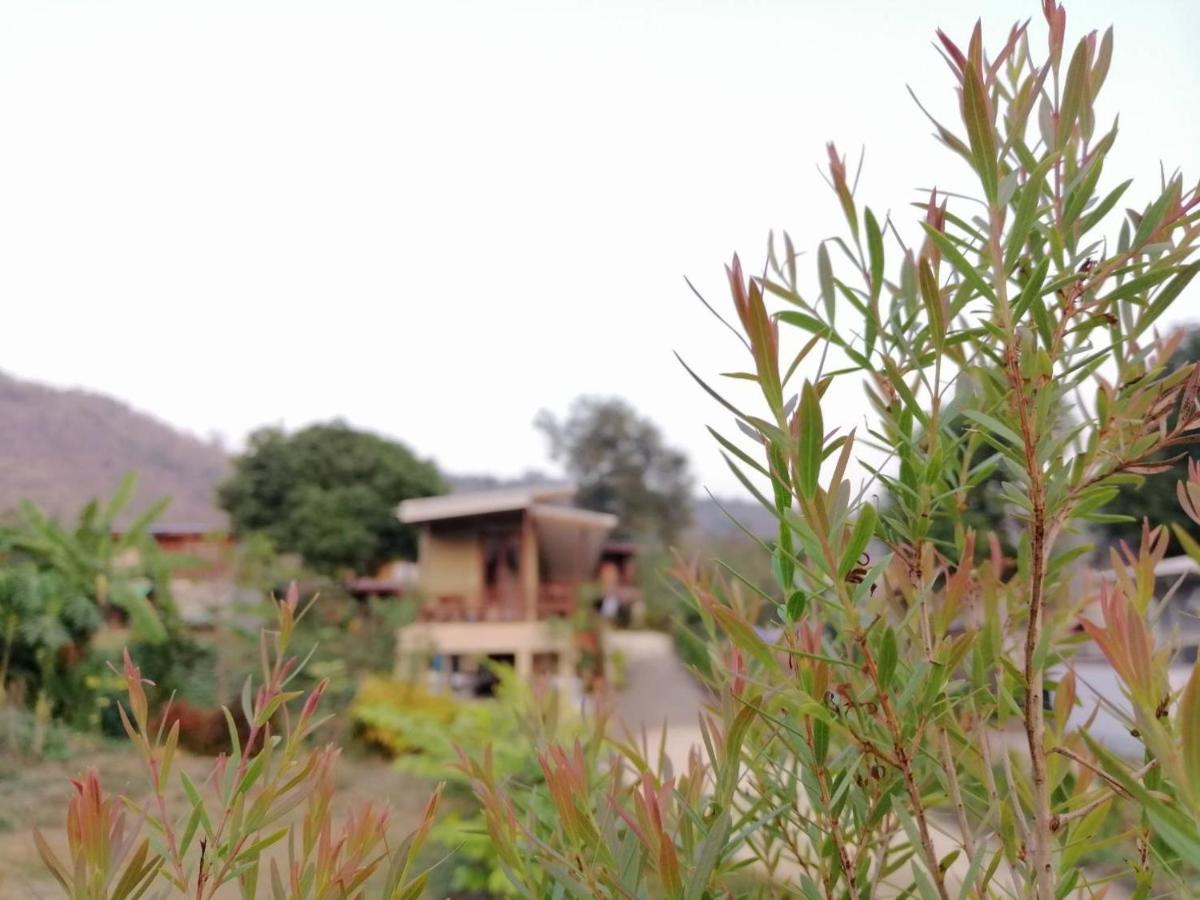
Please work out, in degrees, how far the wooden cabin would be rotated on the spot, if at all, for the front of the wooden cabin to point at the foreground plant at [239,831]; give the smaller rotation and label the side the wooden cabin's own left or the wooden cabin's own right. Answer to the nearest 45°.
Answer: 0° — it already faces it

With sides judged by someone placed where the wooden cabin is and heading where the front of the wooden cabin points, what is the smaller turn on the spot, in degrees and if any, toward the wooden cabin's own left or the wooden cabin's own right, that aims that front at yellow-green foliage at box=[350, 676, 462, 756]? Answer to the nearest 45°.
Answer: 0° — it already faces it

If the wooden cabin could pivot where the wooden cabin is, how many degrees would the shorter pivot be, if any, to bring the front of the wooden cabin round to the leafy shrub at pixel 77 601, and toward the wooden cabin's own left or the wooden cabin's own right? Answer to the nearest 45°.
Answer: approximately 45° to the wooden cabin's own right

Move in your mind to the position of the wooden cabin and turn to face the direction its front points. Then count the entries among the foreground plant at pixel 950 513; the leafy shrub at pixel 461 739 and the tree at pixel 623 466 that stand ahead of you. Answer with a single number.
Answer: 2

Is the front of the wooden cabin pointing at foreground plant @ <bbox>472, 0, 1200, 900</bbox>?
yes

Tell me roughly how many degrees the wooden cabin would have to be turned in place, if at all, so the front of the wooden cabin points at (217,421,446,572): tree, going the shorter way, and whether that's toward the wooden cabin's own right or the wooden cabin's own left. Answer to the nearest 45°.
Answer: approximately 135° to the wooden cabin's own right

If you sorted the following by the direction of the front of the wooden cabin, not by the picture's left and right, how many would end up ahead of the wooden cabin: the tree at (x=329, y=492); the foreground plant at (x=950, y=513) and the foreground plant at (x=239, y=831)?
2

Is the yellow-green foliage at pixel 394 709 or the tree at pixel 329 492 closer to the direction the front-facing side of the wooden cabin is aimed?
the yellow-green foliage

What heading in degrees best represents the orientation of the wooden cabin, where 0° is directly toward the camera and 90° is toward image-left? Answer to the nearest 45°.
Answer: approximately 0°

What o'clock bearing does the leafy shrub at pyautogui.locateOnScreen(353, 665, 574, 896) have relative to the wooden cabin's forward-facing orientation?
The leafy shrub is roughly at 12 o'clock from the wooden cabin.
